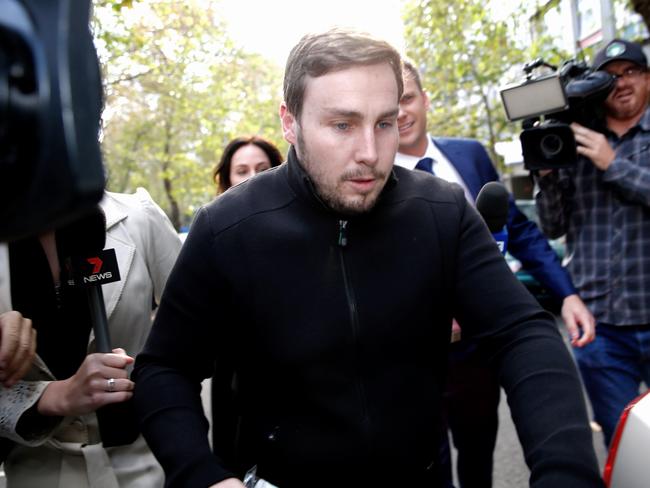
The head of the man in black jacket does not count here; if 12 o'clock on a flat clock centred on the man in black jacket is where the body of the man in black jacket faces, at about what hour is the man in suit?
The man in suit is roughly at 7 o'clock from the man in black jacket.

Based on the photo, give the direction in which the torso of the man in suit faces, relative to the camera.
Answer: toward the camera

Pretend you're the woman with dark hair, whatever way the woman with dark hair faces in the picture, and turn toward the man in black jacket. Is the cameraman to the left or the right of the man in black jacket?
left

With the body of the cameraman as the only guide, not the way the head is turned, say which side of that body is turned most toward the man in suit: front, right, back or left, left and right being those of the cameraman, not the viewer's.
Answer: front

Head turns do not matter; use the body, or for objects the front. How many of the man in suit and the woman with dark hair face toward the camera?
2

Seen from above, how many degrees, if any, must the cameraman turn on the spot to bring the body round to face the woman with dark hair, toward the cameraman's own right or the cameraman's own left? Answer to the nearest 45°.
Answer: approximately 45° to the cameraman's own right

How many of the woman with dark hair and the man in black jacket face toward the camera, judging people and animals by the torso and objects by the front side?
2

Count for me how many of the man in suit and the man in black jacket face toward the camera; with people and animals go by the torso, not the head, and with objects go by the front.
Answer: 2

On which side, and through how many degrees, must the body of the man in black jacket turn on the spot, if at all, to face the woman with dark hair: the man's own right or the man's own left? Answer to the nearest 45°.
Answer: approximately 180°

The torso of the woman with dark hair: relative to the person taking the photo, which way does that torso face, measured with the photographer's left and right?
facing the viewer

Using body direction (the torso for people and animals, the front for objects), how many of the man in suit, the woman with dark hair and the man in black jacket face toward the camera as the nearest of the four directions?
3

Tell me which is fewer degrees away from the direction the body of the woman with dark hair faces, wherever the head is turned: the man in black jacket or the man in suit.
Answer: the man in black jacket

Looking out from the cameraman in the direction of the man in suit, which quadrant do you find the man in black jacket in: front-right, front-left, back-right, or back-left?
front-left
